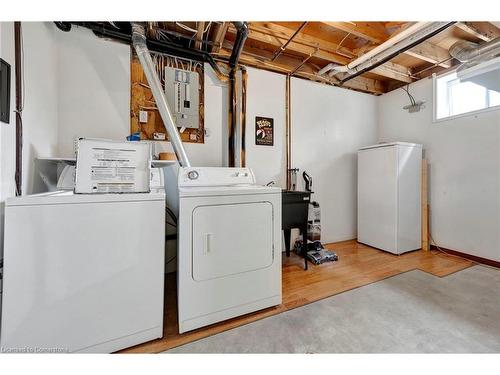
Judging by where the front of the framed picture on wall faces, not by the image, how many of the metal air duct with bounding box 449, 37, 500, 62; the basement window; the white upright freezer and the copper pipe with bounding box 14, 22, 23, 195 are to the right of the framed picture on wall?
1

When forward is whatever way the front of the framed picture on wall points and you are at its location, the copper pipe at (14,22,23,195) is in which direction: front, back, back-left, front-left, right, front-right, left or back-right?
right

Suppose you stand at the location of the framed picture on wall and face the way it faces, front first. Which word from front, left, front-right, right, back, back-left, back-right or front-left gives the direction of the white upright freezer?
front-left

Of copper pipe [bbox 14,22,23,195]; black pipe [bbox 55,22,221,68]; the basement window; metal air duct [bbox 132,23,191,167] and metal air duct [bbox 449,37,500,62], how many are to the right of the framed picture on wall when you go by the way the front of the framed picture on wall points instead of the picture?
3

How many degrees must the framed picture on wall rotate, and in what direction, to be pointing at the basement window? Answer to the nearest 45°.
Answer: approximately 45° to its left

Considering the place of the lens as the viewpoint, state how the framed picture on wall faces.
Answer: facing the viewer and to the right of the viewer

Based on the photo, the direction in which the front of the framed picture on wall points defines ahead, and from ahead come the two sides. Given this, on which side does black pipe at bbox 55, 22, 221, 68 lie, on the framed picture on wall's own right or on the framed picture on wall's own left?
on the framed picture on wall's own right

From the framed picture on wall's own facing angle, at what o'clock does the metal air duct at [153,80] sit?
The metal air duct is roughly at 3 o'clock from the framed picture on wall.

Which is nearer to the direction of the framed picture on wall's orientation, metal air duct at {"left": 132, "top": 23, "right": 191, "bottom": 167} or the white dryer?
the white dryer

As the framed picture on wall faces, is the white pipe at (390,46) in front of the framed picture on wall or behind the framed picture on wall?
in front

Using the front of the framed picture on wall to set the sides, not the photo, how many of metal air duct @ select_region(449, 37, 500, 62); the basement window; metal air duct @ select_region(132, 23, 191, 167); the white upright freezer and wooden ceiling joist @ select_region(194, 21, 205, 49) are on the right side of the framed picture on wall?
2

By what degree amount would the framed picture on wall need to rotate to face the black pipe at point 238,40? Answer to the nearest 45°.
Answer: approximately 45° to its right

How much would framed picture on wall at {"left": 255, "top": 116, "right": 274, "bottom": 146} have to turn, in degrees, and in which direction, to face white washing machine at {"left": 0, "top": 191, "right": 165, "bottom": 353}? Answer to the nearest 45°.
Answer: approximately 90° to its right

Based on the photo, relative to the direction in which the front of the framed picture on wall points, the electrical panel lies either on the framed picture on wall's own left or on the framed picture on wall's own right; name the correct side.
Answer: on the framed picture on wall's own right
